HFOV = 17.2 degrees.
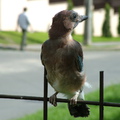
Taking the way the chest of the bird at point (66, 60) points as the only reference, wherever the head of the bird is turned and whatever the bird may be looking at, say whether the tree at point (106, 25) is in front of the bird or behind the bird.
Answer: behind

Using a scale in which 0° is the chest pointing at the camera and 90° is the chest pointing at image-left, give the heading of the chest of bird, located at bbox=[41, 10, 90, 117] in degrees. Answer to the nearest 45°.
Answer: approximately 0°

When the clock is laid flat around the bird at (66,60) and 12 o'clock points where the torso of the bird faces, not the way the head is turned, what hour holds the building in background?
The building in background is roughly at 6 o'clock from the bird.
